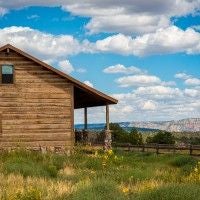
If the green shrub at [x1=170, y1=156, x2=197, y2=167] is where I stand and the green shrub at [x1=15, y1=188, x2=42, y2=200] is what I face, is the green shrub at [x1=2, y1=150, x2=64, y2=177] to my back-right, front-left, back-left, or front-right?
front-right

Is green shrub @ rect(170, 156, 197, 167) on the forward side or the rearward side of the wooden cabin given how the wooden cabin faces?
on the forward side

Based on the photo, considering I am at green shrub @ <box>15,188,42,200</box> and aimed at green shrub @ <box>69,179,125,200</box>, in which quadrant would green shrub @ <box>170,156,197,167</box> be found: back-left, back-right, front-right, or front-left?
front-left

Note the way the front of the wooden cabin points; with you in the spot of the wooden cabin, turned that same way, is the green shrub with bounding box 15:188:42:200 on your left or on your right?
on your right

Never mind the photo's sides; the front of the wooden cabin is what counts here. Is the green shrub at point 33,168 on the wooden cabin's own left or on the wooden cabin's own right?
on the wooden cabin's own right
